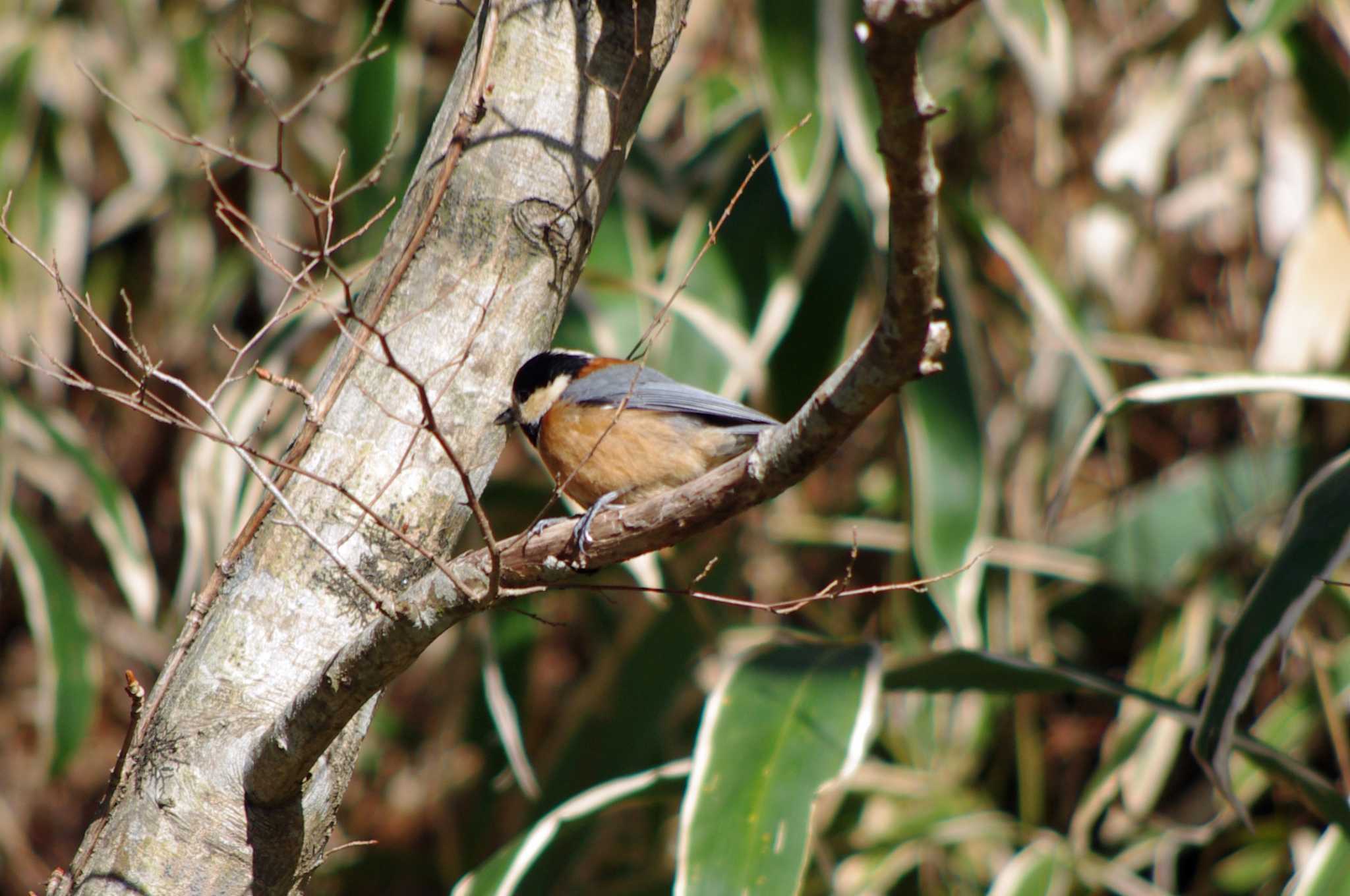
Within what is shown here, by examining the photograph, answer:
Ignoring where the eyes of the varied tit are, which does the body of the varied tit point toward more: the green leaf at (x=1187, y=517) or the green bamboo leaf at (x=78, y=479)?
the green bamboo leaf

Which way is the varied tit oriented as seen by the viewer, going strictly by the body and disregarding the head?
to the viewer's left

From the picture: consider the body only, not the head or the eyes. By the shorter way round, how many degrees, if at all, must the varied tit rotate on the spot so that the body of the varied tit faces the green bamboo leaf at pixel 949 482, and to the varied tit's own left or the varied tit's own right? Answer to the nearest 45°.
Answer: approximately 135° to the varied tit's own right

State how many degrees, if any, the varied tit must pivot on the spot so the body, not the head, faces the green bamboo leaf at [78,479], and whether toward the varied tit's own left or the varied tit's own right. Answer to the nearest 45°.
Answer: approximately 45° to the varied tit's own right

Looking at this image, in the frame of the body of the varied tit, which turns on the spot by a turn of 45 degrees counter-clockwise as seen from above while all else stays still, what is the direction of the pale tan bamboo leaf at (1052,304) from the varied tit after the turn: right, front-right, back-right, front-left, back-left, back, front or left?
back

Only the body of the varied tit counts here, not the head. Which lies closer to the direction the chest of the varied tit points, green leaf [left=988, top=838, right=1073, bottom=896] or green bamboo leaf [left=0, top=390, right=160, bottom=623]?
the green bamboo leaf

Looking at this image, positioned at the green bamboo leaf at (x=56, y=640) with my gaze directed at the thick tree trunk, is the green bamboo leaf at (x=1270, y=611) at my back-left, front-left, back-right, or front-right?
front-left
